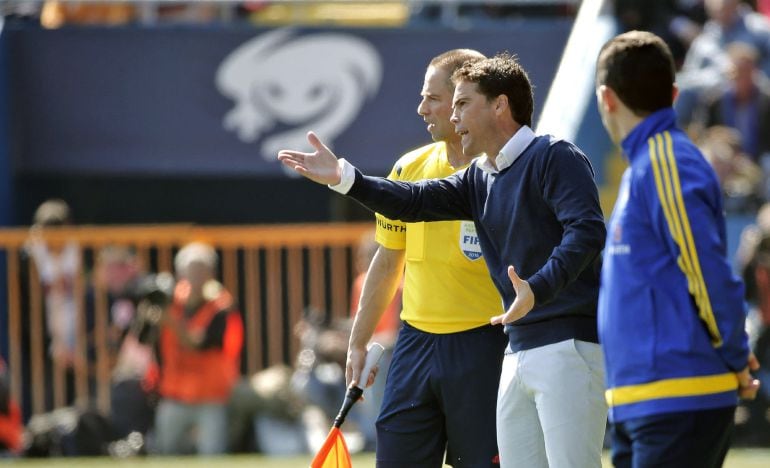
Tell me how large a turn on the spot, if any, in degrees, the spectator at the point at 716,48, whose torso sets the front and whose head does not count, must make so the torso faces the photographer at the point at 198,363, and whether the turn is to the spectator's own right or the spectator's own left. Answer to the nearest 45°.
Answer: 0° — they already face them

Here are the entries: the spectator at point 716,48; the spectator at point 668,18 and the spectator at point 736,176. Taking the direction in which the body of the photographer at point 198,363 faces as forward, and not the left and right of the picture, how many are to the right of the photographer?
0

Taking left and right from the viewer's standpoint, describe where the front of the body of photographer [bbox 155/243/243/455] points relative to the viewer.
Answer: facing the viewer

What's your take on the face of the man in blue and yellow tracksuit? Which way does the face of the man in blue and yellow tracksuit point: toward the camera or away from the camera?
away from the camera

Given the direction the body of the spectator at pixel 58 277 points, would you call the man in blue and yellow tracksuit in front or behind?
in front

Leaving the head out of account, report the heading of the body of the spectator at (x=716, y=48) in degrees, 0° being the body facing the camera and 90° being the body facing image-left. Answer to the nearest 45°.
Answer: approximately 45°

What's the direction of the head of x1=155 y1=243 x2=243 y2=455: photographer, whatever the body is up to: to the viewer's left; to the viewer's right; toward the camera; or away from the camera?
toward the camera

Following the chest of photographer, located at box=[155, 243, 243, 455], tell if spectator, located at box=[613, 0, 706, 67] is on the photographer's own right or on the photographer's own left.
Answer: on the photographer's own left

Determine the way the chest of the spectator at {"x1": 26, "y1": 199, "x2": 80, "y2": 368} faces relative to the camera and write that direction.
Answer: toward the camera

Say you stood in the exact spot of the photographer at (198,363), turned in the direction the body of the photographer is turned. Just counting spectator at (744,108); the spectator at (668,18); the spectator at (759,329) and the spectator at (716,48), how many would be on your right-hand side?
0

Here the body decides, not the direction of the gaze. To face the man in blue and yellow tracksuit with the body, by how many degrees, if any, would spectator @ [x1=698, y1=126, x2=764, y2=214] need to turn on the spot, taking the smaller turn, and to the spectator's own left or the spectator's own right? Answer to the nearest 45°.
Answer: approximately 45° to the spectator's own left

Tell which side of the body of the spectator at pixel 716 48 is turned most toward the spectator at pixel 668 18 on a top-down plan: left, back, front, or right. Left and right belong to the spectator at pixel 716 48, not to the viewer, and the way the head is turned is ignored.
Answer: right

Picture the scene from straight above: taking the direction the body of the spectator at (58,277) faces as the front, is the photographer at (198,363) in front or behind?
in front

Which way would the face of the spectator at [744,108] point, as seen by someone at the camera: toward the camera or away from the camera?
toward the camera

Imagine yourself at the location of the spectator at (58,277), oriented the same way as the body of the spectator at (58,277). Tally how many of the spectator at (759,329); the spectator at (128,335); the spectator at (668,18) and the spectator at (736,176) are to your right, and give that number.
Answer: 0
